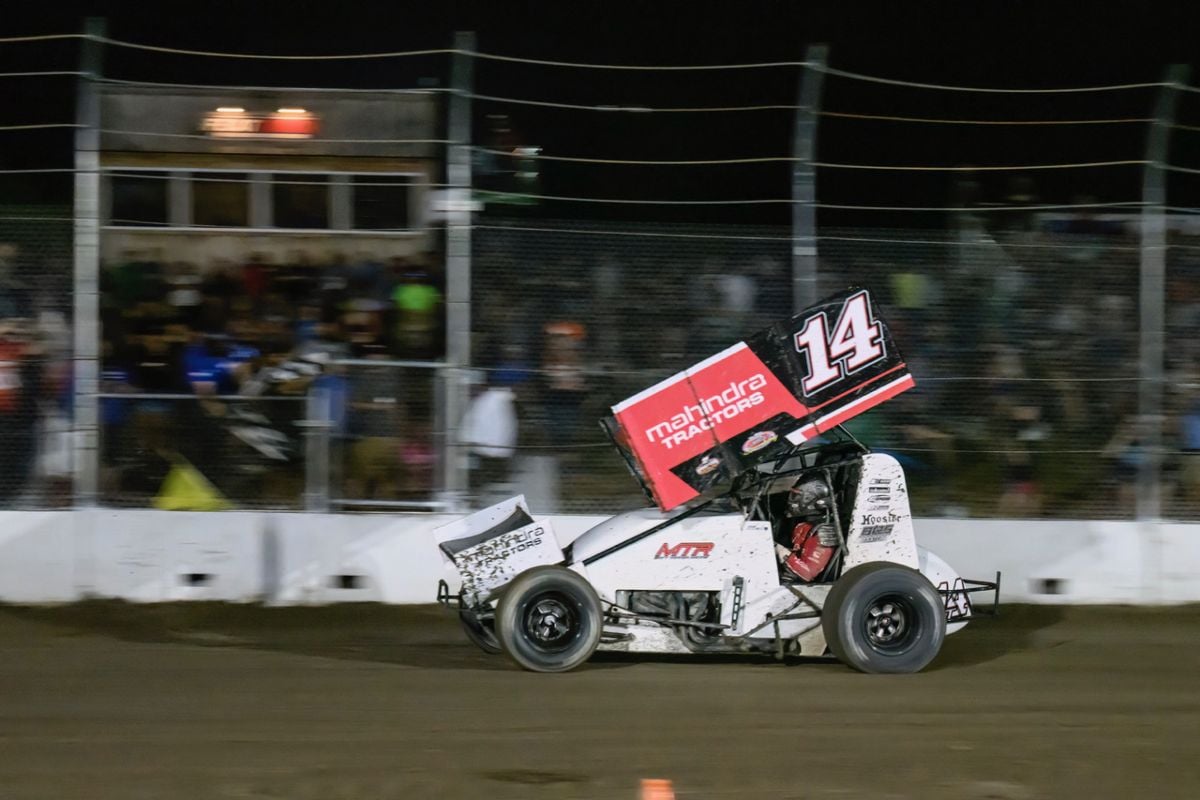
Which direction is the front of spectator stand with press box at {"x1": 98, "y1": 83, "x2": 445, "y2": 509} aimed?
toward the camera

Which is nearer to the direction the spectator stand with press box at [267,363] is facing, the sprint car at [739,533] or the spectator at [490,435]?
the sprint car

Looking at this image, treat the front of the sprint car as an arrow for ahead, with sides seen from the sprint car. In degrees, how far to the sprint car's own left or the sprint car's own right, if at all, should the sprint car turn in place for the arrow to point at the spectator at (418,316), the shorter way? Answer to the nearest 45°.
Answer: approximately 45° to the sprint car's own right

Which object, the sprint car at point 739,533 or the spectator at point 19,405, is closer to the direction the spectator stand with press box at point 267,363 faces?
the sprint car

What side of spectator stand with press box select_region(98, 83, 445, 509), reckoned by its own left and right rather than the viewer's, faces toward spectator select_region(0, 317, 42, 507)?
right

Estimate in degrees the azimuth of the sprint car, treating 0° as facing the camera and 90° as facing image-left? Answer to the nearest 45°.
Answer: approximately 90°

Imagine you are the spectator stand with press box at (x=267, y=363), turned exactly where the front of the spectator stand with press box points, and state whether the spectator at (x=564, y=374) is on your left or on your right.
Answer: on your left

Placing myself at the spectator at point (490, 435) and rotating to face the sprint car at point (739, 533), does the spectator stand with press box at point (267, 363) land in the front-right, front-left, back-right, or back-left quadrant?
back-right

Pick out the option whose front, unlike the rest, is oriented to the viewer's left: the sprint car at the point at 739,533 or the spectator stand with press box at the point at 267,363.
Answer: the sprint car

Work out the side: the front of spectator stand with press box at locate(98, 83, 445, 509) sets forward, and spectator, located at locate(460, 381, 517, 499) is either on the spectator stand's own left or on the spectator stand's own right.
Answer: on the spectator stand's own left

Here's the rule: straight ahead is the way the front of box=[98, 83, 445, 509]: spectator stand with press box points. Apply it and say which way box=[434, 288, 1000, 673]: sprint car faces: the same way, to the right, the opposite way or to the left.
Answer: to the right

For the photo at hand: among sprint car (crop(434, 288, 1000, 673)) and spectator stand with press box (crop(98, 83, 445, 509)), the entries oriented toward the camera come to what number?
1
